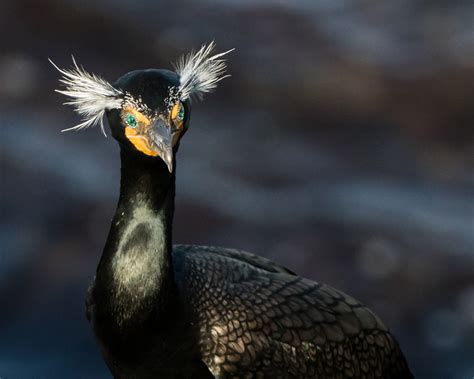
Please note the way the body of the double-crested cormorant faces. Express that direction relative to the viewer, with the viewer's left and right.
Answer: facing the viewer and to the left of the viewer
